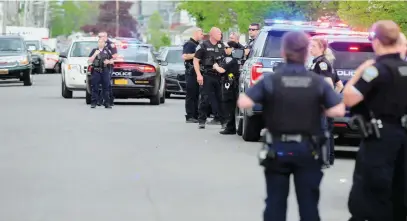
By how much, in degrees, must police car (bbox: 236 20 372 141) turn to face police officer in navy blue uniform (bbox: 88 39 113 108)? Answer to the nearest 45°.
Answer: approximately 45° to its left

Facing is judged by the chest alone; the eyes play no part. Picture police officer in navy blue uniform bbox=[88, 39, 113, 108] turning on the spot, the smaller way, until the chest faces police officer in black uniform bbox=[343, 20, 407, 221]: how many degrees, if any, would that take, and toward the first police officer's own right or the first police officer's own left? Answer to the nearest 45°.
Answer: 0° — they already face them

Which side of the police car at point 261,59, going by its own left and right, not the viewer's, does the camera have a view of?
back

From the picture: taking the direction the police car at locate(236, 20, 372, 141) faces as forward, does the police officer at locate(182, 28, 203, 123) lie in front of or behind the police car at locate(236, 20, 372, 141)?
in front

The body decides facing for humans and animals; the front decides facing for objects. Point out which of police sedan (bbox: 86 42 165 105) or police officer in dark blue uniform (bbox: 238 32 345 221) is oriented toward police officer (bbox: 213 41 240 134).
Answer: the police officer in dark blue uniform

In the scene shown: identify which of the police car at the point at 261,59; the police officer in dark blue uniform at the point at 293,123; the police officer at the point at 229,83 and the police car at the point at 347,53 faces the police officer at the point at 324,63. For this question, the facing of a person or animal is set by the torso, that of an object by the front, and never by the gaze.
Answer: the police officer in dark blue uniform

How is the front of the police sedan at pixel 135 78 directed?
away from the camera

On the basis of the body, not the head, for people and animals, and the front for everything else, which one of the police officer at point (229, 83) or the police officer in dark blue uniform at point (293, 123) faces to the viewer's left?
the police officer

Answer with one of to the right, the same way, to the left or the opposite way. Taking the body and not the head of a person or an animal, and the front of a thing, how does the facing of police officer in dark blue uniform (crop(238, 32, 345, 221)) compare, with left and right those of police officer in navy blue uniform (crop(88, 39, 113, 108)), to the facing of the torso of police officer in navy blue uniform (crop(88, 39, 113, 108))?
the opposite way

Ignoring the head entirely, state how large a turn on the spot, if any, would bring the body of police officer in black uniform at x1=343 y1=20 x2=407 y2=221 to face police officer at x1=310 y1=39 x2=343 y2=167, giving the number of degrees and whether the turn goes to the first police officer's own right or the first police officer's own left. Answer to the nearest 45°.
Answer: approximately 45° to the first police officer's own right
